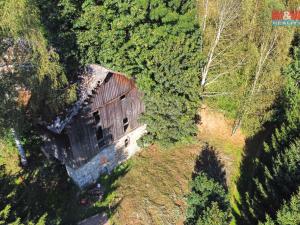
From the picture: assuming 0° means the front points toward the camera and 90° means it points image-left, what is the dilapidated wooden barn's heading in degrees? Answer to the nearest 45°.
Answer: approximately 315°

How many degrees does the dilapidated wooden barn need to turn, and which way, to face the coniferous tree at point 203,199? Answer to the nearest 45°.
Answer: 0° — it already faces it
